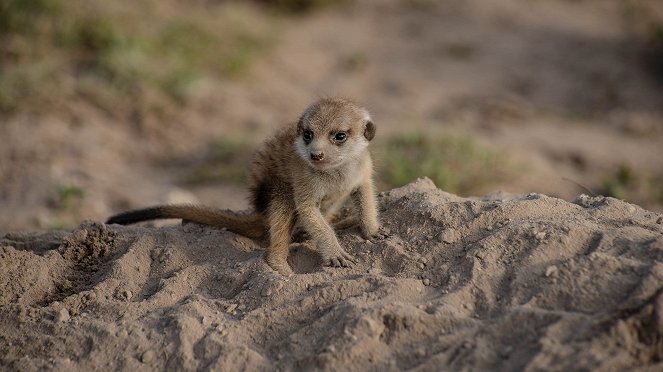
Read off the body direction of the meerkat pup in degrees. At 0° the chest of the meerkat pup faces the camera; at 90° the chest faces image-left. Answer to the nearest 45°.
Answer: approximately 315°

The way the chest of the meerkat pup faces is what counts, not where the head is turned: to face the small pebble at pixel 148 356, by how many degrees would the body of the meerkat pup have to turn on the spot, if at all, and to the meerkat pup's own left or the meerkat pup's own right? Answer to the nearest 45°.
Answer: approximately 90° to the meerkat pup's own right

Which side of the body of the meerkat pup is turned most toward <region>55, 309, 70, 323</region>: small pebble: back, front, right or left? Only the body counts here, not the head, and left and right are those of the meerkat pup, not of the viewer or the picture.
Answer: right
